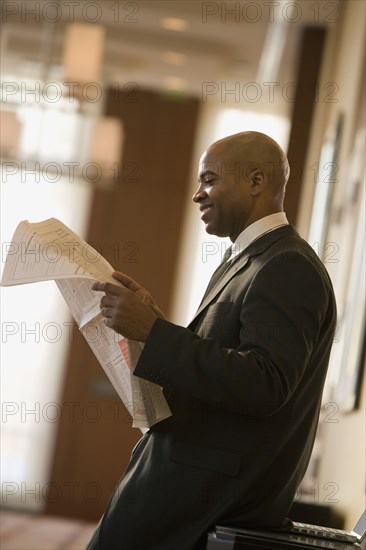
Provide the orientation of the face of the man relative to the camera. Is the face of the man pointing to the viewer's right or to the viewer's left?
to the viewer's left

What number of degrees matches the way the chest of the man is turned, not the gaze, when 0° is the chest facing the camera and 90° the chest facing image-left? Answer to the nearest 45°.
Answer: approximately 90°
